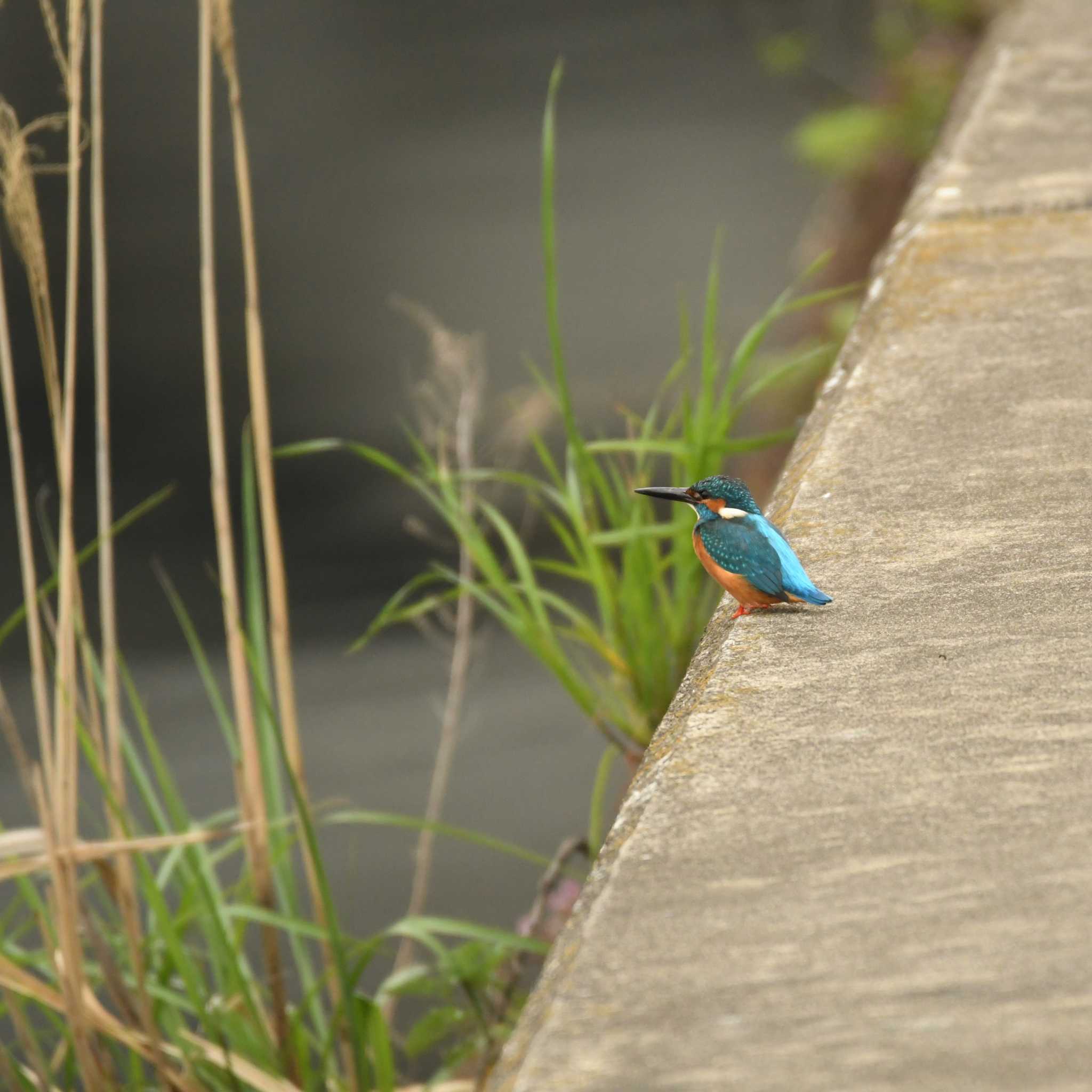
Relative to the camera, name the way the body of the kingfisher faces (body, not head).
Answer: to the viewer's left

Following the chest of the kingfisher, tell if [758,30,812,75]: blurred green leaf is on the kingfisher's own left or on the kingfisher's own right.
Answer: on the kingfisher's own right

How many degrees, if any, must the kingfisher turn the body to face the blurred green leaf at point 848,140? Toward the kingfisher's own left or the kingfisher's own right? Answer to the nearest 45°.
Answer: approximately 90° to the kingfisher's own right
